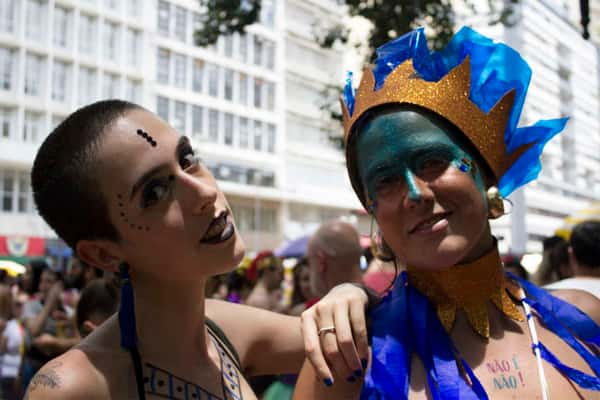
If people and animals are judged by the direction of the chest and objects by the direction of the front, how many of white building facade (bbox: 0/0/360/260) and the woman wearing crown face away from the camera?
0

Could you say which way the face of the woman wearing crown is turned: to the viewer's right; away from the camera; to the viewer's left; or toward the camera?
toward the camera

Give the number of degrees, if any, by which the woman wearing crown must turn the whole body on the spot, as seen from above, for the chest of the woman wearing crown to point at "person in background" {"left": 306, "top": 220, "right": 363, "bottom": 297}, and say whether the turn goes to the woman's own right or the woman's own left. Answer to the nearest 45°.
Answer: approximately 180°

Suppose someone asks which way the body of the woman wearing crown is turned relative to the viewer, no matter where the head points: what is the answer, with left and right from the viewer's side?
facing the viewer

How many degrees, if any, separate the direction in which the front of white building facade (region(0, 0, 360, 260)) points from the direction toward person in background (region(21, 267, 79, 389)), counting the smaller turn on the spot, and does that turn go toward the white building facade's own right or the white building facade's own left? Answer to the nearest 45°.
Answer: approximately 45° to the white building facade's own right

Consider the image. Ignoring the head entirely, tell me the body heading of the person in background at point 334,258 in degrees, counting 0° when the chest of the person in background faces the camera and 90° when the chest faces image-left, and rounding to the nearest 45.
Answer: approximately 135°

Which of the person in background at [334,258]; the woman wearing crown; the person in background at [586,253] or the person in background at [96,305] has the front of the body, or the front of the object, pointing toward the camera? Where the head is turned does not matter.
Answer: the woman wearing crown

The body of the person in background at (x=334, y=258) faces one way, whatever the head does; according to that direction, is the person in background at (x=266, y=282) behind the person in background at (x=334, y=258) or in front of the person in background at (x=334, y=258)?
in front

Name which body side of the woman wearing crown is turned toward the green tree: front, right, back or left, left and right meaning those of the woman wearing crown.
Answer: back

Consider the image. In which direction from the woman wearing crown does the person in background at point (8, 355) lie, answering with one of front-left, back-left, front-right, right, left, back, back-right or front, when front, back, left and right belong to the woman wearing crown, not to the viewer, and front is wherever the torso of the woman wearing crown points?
back-right
